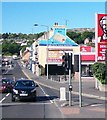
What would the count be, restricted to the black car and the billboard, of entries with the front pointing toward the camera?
2

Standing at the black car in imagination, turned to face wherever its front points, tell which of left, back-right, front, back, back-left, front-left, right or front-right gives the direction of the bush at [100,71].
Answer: back-left

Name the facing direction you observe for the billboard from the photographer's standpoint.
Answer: facing the viewer

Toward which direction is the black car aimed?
toward the camera

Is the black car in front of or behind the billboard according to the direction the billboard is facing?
in front
